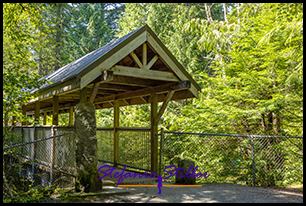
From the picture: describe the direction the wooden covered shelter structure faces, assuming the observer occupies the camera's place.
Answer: facing the viewer and to the right of the viewer
